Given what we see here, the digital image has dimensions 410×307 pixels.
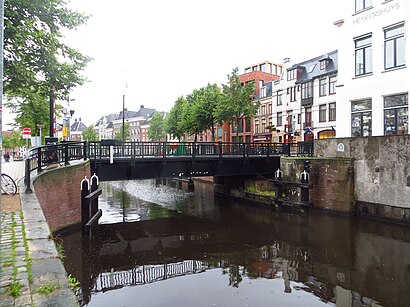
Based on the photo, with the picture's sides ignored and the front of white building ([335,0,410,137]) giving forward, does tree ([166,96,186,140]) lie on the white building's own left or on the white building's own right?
on the white building's own right

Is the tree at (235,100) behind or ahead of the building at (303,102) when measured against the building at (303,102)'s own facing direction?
ahead

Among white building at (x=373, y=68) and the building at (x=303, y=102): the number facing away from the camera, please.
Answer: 0

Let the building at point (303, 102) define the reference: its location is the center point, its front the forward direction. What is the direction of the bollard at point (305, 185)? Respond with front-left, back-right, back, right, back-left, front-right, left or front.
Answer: front-left

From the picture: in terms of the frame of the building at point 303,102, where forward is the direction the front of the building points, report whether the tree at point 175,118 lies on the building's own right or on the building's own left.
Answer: on the building's own right

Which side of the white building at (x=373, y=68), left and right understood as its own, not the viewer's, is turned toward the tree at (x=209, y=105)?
right

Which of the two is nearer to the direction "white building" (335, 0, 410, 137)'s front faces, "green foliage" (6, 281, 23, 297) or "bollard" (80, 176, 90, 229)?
the bollard

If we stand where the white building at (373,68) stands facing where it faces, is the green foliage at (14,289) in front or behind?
in front

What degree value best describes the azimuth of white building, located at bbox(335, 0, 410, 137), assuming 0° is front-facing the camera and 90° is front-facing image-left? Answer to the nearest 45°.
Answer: approximately 45°

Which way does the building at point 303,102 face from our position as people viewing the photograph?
facing the viewer and to the left of the viewer

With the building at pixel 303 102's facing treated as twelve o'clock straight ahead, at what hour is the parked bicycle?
The parked bicycle is roughly at 11 o'clock from the building.

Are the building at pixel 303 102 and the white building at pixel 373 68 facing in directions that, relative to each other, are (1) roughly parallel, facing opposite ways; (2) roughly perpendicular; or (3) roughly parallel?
roughly parallel

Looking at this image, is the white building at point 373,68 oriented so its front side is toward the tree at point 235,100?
no

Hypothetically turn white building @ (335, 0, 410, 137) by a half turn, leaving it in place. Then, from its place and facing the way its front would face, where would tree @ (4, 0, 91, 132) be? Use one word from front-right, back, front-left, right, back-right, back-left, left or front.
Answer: back
